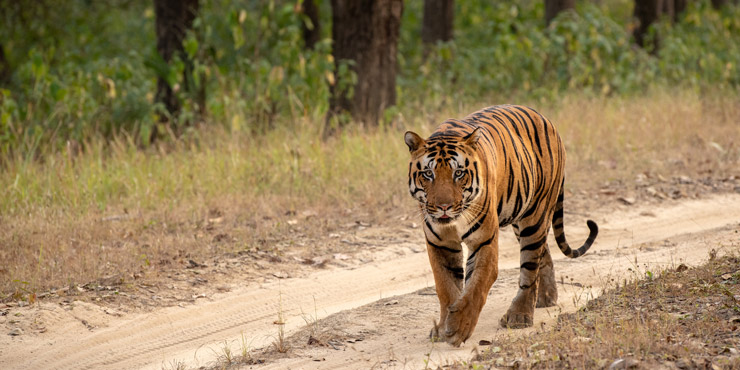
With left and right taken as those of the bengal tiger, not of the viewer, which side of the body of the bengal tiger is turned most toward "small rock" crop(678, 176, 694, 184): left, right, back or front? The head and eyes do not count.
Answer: back

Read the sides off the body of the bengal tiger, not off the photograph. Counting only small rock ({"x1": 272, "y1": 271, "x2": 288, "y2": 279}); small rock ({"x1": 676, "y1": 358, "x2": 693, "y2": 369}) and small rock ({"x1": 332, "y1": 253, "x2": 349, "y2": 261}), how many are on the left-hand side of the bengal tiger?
1

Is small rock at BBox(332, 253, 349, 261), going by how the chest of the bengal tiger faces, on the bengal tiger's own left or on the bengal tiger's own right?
on the bengal tiger's own right

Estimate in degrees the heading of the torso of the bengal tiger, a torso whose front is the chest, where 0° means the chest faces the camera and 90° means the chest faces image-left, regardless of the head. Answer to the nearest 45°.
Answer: approximately 45°

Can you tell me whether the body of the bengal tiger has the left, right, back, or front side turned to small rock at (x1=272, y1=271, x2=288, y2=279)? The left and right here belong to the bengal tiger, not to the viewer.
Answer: right

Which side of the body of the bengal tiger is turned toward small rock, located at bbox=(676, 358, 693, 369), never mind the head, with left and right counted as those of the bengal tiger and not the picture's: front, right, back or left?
left
